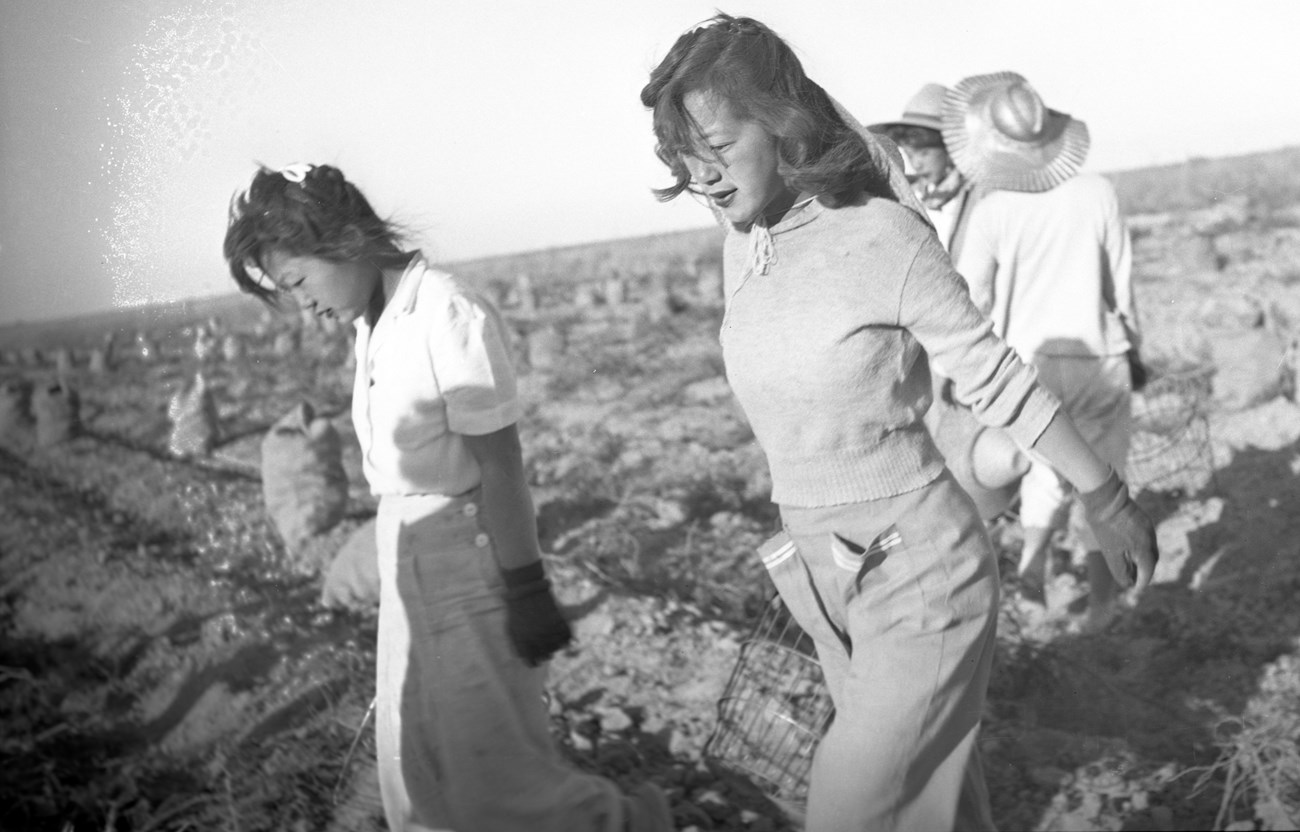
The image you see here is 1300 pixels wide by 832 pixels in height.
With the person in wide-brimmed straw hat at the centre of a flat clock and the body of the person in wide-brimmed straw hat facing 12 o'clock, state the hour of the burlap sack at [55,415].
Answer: The burlap sack is roughly at 10 o'clock from the person in wide-brimmed straw hat.

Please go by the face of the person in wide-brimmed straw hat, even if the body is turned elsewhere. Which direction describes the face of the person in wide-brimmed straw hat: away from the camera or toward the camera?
away from the camera

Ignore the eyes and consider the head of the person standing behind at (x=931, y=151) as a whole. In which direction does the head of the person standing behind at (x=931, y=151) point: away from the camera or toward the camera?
toward the camera

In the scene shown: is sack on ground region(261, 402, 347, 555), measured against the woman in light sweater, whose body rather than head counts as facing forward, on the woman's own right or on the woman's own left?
on the woman's own right

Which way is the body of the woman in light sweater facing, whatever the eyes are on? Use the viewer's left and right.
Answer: facing the viewer and to the left of the viewer

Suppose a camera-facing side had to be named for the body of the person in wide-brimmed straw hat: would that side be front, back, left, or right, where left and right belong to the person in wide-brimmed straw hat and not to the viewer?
back

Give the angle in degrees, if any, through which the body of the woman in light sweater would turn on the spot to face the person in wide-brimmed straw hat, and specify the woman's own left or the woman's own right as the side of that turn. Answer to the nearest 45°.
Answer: approximately 135° to the woman's own right

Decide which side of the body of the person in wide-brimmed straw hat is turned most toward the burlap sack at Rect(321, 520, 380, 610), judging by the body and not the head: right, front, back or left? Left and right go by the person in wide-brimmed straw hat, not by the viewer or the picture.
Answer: left

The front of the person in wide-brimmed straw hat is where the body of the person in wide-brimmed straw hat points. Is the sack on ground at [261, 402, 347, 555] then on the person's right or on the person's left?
on the person's left

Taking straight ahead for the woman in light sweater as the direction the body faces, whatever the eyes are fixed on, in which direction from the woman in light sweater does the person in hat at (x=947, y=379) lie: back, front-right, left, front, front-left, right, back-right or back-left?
back-right

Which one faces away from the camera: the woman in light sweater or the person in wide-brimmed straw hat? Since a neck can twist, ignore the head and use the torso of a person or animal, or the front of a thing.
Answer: the person in wide-brimmed straw hat

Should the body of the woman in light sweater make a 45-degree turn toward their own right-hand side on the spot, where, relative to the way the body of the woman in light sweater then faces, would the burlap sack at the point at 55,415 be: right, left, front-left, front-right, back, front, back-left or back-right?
front-right

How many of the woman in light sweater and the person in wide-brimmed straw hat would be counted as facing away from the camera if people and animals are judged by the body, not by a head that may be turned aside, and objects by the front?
1
